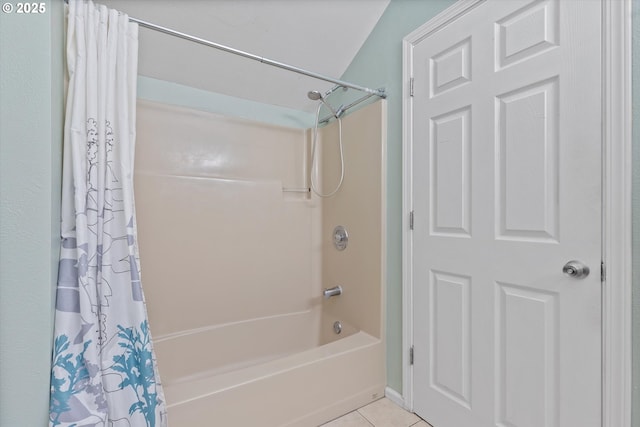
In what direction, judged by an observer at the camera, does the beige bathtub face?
facing the viewer and to the right of the viewer

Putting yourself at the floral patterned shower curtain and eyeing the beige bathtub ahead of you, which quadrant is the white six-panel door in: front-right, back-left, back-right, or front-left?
front-right

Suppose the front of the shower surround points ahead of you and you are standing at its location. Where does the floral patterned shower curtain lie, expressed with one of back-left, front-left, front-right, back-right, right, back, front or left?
right

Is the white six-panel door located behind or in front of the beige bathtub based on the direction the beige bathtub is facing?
in front

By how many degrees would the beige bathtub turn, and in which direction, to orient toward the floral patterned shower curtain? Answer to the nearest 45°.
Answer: approximately 90° to its right

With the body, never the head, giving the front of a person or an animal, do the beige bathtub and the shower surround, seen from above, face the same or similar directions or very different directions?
same or similar directions

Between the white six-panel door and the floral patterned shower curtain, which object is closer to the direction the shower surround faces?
the white six-panel door
